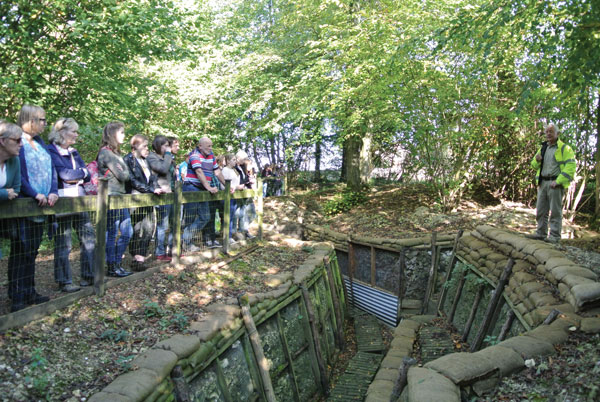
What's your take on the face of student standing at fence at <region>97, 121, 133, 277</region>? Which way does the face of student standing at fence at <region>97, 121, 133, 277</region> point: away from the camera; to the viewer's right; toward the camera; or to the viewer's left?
to the viewer's right

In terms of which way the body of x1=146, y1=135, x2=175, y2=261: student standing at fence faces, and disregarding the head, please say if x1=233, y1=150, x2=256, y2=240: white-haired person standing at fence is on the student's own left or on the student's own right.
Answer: on the student's own left

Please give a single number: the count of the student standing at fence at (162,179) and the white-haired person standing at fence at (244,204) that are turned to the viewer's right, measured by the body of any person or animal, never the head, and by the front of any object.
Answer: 2

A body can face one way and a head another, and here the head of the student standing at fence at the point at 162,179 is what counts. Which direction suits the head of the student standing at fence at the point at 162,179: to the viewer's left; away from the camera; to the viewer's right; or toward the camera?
to the viewer's right

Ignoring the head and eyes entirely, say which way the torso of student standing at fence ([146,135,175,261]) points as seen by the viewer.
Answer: to the viewer's right

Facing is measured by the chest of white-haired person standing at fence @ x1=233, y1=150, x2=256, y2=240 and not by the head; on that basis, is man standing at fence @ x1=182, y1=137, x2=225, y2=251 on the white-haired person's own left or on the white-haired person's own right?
on the white-haired person's own right

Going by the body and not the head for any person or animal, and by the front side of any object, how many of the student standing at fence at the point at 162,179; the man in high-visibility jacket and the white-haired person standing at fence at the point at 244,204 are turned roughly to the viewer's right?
2

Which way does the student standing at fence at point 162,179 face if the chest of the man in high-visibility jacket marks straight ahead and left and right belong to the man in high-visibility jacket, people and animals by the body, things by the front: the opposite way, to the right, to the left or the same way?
the opposite way

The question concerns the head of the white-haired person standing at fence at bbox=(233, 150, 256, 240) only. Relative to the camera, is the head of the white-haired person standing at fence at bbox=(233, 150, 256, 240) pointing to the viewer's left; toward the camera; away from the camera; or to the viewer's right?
to the viewer's right

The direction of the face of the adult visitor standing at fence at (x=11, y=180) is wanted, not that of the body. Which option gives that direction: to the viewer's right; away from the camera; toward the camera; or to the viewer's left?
to the viewer's right

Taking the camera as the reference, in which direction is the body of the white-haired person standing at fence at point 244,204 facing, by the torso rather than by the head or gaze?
to the viewer's right
